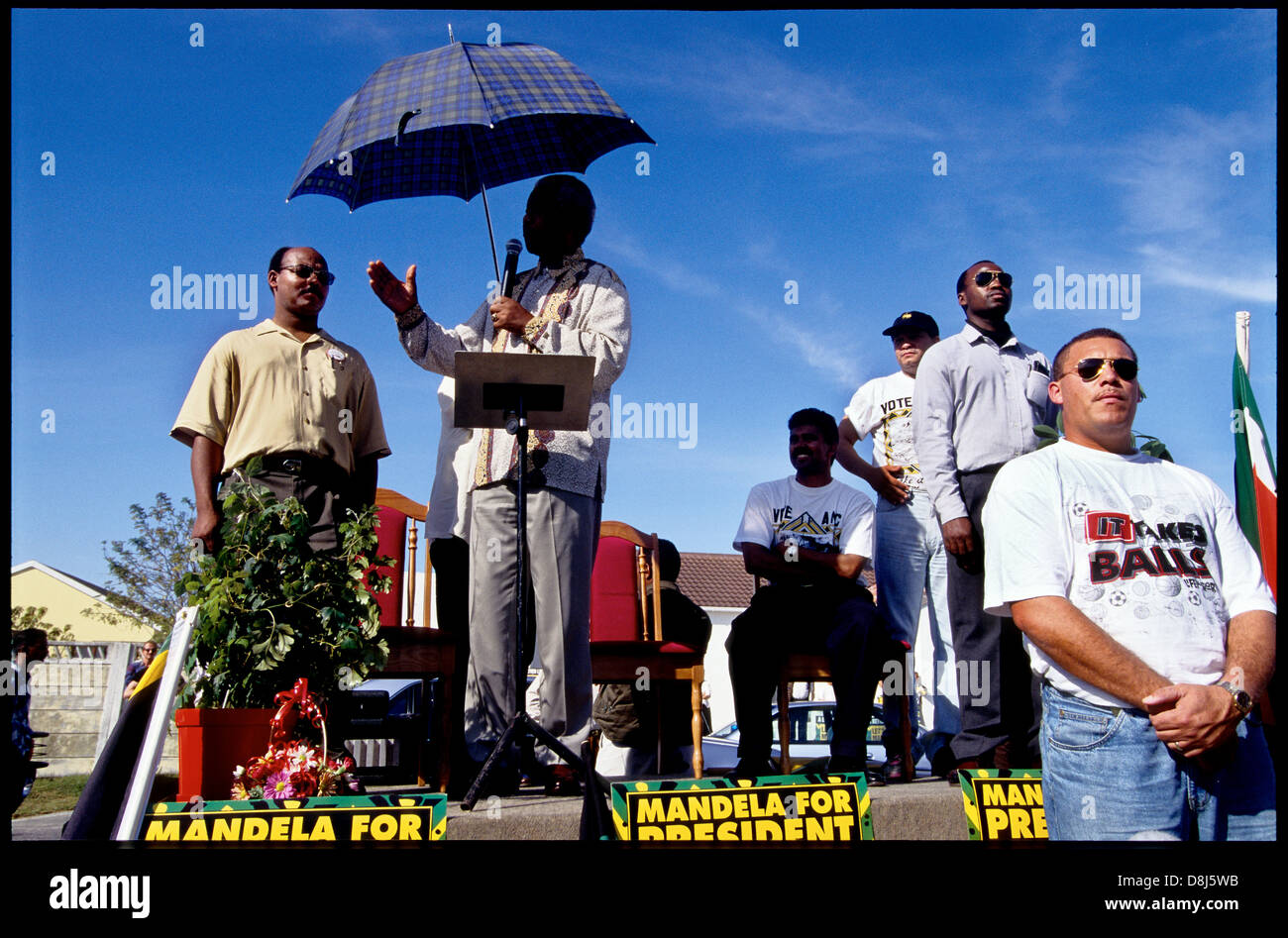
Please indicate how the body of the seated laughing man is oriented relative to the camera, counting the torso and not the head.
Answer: toward the camera

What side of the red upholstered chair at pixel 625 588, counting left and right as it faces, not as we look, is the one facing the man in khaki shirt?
right

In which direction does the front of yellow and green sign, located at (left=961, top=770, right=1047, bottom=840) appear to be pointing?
toward the camera

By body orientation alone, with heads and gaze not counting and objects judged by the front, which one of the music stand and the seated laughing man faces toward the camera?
the seated laughing man

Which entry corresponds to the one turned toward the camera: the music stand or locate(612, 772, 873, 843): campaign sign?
the campaign sign

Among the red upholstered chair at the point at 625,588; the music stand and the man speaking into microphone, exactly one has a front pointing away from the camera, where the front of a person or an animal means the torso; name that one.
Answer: the music stand

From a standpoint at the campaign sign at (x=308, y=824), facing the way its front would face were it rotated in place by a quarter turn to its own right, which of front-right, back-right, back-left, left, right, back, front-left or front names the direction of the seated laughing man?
back-right

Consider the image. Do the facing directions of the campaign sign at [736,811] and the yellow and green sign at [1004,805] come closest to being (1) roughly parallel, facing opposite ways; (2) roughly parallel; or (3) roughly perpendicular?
roughly parallel

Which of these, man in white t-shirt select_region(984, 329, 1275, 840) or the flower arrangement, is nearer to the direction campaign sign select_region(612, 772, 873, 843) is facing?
the man in white t-shirt

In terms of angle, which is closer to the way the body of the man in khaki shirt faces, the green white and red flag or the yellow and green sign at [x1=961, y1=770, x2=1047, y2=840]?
the yellow and green sign

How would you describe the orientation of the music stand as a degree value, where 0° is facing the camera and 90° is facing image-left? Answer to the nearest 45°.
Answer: approximately 180°

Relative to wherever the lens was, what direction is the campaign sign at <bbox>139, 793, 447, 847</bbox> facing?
facing the viewer

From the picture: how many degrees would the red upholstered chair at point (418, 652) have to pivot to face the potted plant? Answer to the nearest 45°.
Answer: approximately 90° to its right

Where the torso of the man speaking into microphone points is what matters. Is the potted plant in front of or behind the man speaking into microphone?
in front
